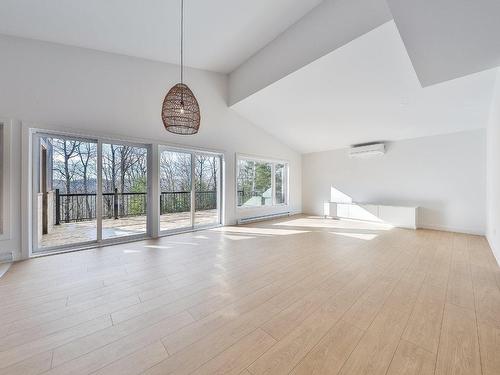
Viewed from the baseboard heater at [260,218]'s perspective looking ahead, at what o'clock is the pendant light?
The pendant light is roughly at 2 o'clock from the baseboard heater.

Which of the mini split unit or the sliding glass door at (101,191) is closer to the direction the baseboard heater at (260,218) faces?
the mini split unit

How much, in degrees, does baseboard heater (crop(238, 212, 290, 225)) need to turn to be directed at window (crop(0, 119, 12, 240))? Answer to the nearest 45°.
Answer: approximately 90° to its right

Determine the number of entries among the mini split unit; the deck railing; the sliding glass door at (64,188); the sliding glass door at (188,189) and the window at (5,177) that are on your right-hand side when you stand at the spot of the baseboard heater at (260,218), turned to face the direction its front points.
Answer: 4

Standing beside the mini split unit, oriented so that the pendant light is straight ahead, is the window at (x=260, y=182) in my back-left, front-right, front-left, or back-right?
front-right

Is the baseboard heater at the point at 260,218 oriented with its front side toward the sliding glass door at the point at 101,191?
no

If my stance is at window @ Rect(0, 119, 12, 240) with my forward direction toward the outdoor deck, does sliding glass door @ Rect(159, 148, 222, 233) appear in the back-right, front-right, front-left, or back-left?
front-right

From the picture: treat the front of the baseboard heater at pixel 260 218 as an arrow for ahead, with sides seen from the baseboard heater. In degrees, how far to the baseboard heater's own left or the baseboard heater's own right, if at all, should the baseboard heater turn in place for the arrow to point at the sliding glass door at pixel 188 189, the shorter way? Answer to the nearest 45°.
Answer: approximately 90° to the baseboard heater's own right

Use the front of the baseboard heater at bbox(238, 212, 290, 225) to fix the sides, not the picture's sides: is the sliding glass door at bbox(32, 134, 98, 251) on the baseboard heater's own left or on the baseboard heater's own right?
on the baseboard heater's own right

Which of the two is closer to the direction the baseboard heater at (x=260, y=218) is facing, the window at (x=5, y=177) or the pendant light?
the pendant light

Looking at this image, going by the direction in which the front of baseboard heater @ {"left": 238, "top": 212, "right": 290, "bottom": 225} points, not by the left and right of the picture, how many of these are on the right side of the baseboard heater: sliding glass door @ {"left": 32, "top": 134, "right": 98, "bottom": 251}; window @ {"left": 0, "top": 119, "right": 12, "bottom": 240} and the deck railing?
3

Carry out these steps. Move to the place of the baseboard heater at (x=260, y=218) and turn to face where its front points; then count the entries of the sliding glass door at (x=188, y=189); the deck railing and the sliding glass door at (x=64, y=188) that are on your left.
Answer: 0

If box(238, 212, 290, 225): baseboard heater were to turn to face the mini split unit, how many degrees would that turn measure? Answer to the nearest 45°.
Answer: approximately 45° to its left
